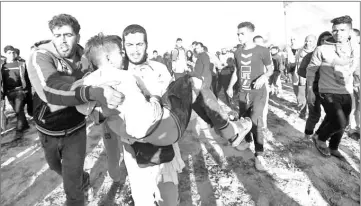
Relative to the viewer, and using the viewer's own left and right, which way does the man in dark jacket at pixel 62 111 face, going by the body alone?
facing the viewer and to the right of the viewer

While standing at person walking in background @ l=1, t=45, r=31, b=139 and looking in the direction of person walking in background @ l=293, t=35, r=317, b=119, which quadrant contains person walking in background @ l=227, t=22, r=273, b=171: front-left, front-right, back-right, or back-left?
front-right

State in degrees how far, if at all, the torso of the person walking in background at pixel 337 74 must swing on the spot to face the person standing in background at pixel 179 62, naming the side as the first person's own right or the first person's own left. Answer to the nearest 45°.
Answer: approximately 180°

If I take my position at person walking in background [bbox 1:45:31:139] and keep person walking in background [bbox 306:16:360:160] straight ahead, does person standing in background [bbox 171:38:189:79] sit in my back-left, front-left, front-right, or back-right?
front-left

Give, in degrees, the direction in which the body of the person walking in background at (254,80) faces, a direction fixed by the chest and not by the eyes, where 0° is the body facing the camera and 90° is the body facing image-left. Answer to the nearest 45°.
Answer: approximately 45°

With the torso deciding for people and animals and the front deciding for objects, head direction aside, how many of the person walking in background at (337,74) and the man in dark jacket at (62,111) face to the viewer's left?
0

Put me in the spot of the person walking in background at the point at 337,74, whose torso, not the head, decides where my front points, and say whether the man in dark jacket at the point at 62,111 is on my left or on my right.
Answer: on my right

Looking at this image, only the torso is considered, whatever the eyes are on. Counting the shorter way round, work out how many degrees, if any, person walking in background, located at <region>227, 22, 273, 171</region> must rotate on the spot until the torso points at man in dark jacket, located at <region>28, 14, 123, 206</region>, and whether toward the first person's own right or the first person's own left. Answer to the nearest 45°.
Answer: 0° — they already face them

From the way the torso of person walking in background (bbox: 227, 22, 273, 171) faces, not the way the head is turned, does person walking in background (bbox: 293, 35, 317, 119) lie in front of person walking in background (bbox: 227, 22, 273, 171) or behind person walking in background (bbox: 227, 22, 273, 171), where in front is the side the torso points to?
behind

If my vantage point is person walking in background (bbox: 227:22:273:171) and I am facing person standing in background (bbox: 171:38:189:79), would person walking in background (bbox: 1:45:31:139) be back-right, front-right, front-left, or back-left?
front-left

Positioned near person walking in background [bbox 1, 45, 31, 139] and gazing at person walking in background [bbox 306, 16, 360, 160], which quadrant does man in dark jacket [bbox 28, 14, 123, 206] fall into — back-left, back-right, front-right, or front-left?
front-right
